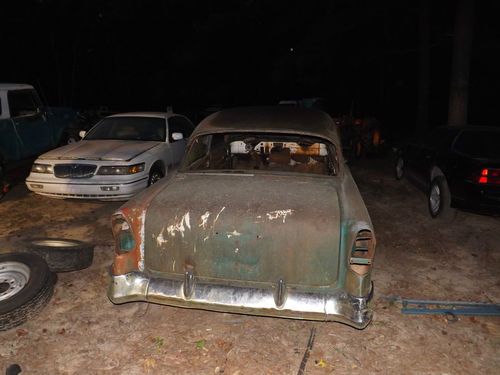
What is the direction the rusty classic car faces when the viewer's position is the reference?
facing away from the viewer

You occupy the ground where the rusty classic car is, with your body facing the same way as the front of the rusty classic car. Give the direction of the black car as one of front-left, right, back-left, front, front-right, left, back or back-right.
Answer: front-right

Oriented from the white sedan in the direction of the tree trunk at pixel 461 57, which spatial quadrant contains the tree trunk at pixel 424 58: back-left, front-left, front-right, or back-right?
front-left

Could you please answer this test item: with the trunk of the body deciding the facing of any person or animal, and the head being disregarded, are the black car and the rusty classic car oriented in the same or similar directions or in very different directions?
same or similar directions

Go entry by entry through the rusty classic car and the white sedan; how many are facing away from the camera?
1

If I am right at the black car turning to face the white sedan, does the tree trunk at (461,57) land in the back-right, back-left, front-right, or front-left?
back-right

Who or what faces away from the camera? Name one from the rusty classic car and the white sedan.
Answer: the rusty classic car

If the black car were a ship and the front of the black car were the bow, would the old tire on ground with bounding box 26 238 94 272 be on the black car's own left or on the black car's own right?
on the black car's own left

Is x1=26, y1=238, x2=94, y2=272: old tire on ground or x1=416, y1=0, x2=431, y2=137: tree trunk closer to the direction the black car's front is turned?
the tree trunk

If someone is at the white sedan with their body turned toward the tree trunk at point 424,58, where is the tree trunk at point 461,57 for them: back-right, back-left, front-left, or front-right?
front-right

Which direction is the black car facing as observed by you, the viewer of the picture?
facing away from the viewer and to the left of the viewer

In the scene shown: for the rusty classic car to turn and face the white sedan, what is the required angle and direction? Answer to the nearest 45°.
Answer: approximately 45° to its left

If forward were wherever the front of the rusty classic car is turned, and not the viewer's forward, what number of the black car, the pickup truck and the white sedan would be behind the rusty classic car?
0

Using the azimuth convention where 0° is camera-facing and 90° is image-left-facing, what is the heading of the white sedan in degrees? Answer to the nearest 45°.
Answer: approximately 45°

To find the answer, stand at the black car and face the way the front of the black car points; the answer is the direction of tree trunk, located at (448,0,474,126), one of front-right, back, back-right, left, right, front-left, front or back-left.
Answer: front-right

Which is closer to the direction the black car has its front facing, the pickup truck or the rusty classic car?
the pickup truck
